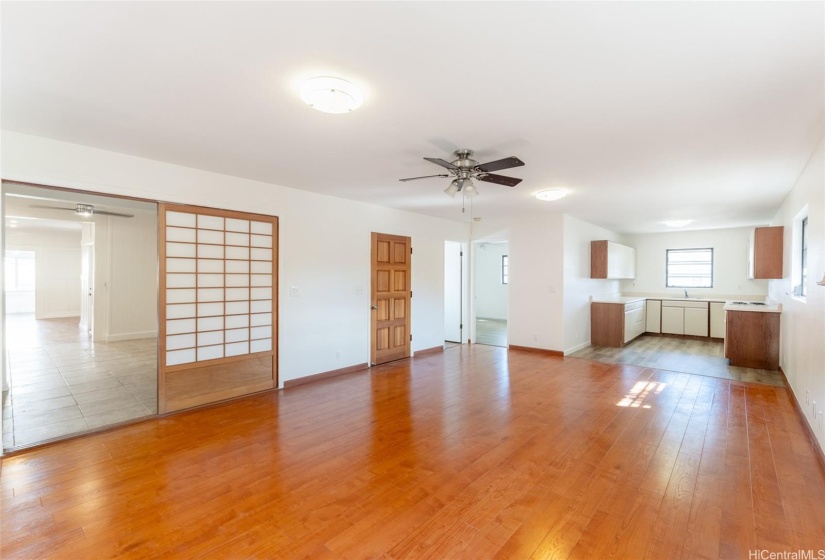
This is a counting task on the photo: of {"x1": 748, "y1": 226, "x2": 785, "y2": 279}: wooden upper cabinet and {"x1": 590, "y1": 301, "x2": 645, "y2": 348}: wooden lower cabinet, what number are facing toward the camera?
0

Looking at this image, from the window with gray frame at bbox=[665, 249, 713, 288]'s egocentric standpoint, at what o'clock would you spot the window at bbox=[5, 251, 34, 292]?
The window is roughly at 2 o'clock from the window with gray frame.

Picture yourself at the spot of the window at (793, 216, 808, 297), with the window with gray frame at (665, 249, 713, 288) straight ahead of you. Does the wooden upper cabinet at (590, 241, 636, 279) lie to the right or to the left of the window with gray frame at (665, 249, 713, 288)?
left

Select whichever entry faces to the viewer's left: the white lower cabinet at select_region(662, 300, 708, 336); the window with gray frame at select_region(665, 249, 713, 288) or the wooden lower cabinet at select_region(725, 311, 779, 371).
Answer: the wooden lower cabinet

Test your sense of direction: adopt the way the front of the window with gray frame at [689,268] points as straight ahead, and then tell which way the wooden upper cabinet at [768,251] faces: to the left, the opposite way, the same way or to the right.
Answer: to the right

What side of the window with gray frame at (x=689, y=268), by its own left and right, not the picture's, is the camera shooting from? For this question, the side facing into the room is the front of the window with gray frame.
front

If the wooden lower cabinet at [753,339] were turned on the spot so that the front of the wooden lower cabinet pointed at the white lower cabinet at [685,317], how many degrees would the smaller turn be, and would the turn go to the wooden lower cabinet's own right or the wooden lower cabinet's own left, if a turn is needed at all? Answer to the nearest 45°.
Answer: approximately 45° to the wooden lower cabinet's own right

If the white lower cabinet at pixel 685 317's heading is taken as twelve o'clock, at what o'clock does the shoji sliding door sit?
The shoji sliding door is roughly at 1 o'clock from the white lower cabinet.

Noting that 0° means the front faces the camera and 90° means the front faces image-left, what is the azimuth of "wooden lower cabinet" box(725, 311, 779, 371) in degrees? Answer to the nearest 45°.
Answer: approximately 90°

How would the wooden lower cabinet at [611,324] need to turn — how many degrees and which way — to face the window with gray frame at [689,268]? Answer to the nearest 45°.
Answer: approximately 45° to its left

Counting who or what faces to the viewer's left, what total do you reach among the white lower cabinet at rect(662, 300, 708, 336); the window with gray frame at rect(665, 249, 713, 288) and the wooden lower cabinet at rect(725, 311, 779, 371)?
1

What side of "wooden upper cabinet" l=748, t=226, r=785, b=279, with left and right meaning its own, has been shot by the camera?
left

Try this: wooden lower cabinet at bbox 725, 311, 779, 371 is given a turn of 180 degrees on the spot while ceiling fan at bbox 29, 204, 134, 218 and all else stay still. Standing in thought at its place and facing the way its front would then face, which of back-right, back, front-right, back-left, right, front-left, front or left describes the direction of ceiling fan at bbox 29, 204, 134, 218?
back-right

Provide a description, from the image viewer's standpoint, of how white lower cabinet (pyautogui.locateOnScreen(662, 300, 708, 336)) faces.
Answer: facing the viewer

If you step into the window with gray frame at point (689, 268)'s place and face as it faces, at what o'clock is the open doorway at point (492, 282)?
The open doorway is roughly at 3 o'clock from the window with gray frame.

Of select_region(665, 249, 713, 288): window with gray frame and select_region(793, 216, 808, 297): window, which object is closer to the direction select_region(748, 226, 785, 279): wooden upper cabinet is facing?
the window with gray frame

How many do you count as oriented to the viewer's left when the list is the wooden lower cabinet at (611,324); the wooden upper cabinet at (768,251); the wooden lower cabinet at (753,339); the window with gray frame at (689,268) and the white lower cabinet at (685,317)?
2
